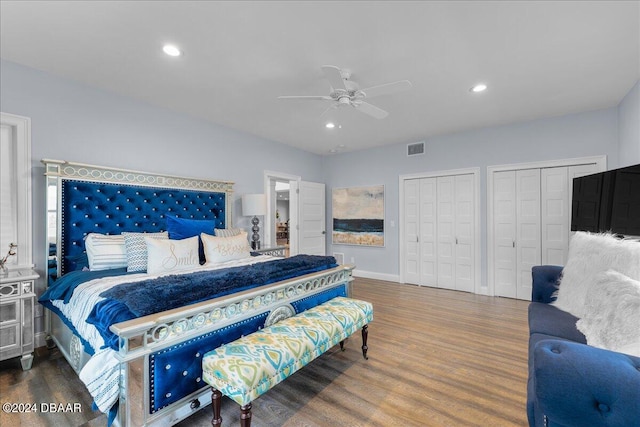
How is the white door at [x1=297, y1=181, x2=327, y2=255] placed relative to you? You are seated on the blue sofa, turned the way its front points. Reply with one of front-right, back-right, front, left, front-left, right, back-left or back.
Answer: front-right

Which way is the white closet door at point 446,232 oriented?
toward the camera

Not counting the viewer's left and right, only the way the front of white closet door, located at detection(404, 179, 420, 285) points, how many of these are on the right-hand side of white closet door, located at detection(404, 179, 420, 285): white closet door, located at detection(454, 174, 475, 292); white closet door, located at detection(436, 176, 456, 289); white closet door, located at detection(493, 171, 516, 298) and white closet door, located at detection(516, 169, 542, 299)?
0

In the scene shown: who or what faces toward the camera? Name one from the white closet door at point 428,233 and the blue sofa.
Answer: the white closet door

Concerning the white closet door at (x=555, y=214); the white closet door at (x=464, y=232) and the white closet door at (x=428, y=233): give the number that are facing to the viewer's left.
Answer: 0

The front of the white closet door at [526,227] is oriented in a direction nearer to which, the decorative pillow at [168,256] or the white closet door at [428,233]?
the decorative pillow

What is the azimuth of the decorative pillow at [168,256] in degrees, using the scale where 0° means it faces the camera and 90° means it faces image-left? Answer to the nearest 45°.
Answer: approximately 315°

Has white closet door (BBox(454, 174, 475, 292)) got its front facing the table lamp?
no

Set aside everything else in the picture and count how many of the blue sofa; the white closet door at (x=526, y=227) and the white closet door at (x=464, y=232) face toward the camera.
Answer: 2

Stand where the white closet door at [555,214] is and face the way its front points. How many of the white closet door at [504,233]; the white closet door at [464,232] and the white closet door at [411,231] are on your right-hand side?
3

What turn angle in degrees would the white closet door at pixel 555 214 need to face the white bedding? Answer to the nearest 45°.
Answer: approximately 45° to its right

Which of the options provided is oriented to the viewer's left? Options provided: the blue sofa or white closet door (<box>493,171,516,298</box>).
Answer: the blue sofa

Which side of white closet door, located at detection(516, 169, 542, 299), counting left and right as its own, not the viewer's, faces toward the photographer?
front

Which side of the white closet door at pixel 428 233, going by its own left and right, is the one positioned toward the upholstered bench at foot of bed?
front

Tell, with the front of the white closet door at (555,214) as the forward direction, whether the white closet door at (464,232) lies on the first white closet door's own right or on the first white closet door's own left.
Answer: on the first white closet door's own right

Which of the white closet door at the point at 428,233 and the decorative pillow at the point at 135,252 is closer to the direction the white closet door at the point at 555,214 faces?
the decorative pillow

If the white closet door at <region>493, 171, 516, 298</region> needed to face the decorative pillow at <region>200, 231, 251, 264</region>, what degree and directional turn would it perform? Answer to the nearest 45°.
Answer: approximately 45° to its right

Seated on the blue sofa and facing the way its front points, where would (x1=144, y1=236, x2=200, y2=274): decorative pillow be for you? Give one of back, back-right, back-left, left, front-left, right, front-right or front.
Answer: front

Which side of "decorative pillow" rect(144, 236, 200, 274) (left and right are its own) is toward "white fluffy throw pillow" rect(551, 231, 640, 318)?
front

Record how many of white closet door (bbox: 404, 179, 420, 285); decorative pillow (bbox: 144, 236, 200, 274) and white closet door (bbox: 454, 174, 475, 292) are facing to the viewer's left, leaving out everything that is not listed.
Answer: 0
